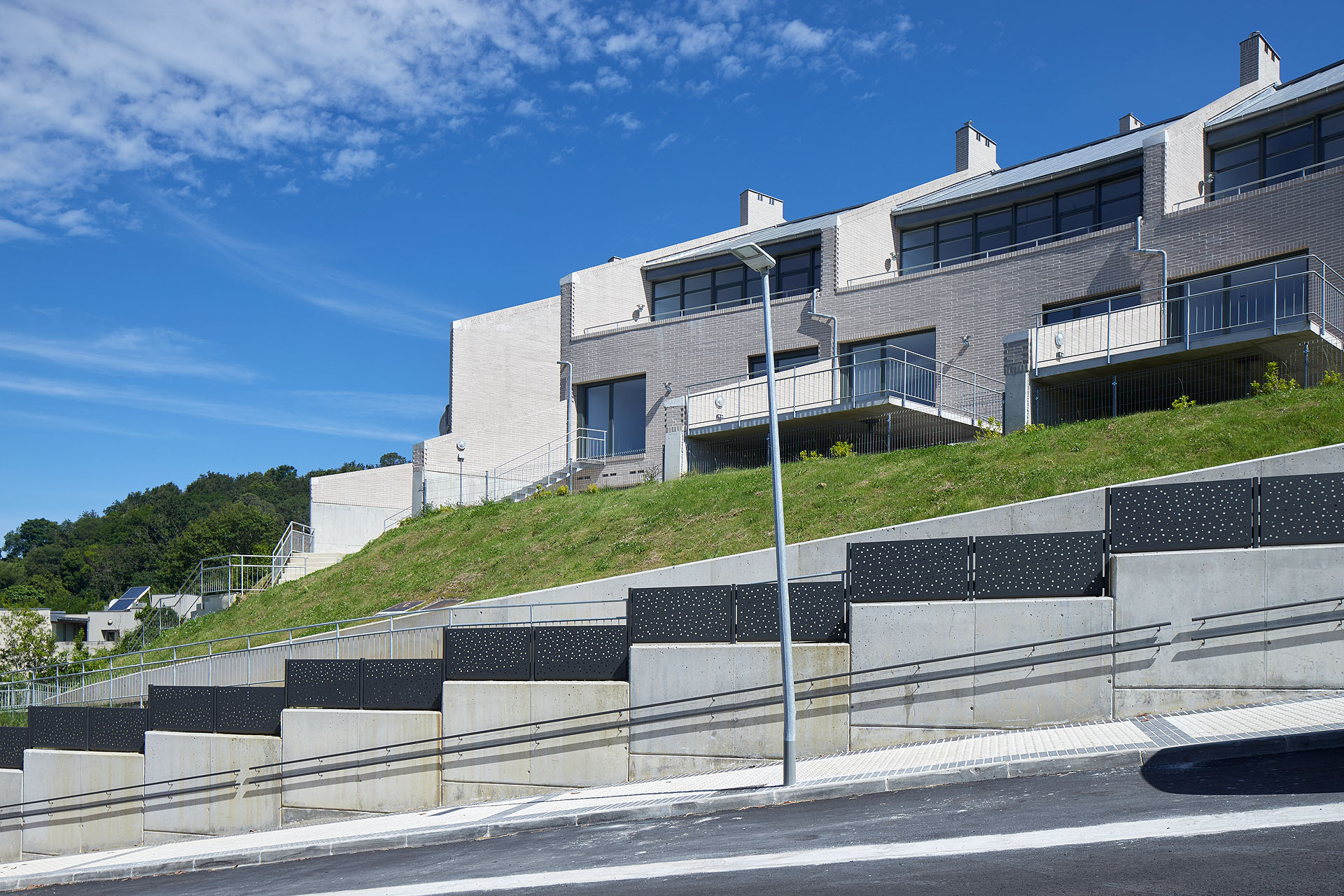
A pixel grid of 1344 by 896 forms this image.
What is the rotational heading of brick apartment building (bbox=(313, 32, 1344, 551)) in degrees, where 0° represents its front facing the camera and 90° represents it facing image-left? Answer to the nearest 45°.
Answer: approximately 45°

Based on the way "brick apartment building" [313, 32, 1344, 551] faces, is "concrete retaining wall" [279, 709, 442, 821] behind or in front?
in front

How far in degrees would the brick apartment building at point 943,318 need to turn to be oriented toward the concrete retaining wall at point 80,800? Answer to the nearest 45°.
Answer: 0° — it already faces it

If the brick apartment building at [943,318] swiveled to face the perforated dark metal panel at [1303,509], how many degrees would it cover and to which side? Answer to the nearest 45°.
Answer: approximately 45° to its left

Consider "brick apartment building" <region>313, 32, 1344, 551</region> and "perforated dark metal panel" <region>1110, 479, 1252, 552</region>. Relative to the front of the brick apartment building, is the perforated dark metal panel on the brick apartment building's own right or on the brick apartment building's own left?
on the brick apartment building's own left

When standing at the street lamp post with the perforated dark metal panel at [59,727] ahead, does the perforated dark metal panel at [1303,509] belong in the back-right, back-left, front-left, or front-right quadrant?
back-right

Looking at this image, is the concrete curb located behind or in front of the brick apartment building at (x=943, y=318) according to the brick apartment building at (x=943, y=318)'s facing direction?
in front

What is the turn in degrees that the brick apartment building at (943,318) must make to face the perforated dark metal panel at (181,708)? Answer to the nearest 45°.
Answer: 0° — it already faces it
